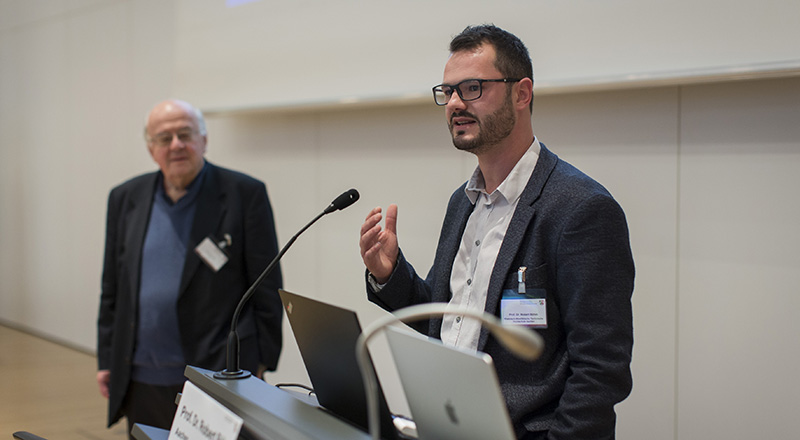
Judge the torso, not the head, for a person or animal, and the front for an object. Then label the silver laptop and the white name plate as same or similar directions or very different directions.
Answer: very different directions

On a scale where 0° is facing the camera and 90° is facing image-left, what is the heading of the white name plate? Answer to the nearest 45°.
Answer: approximately 45°

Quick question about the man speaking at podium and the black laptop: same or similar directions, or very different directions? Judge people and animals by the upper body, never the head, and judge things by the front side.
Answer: very different directions

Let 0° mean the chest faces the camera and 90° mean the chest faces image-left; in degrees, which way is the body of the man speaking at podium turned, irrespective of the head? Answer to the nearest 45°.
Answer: approximately 45°

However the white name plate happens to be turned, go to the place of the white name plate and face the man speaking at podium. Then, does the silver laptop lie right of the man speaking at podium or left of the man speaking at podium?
right

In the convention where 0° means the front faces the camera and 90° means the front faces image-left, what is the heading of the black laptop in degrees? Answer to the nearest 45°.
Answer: approximately 225°

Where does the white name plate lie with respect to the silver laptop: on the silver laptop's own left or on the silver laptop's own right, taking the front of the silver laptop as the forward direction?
on the silver laptop's own left

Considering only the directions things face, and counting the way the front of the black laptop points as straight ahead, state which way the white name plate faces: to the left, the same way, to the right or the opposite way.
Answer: the opposite way

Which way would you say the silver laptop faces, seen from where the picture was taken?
facing away from the viewer and to the right of the viewer
